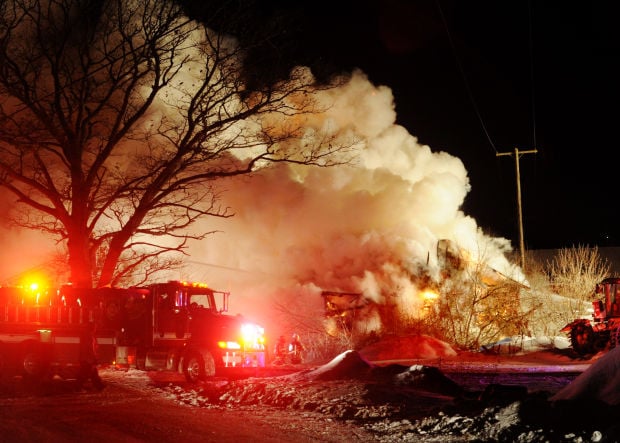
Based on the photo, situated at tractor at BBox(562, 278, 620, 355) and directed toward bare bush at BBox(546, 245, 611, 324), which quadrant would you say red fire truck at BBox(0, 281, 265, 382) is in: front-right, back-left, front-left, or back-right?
back-left

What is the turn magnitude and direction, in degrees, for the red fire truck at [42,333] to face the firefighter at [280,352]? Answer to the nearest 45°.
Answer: approximately 45° to its left

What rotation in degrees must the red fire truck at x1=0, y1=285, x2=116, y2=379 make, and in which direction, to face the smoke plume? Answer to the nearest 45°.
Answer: approximately 45° to its left

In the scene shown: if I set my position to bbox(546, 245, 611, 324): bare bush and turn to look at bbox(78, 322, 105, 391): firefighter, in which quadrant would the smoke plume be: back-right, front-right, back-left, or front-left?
front-right

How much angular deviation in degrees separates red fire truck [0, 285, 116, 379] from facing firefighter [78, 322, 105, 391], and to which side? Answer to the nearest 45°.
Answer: approximately 45° to its right

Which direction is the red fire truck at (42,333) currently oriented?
to the viewer's right

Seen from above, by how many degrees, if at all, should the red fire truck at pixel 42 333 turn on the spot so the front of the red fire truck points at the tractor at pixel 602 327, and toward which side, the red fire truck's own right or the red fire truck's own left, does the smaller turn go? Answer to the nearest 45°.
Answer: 0° — it already faces it
